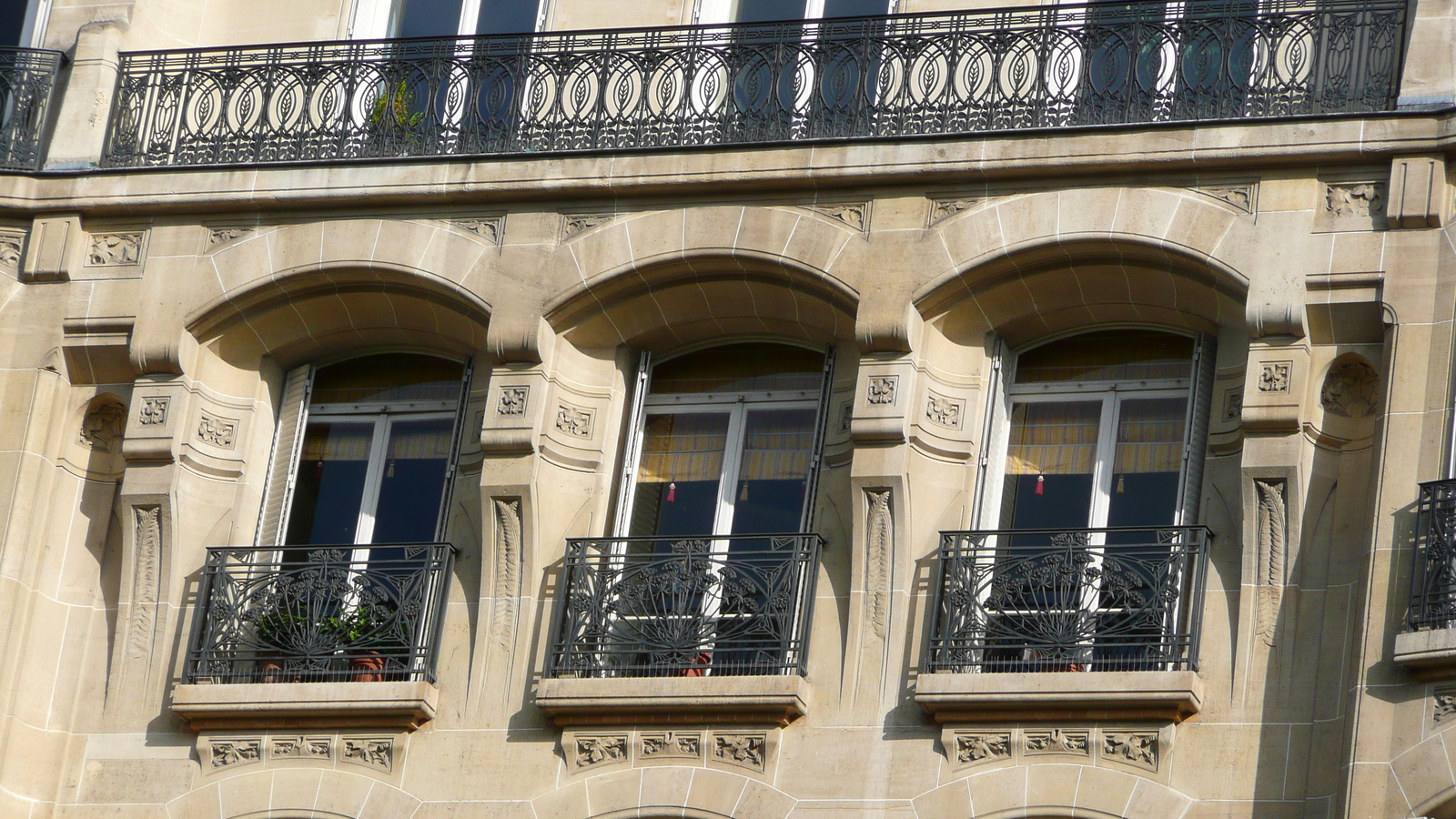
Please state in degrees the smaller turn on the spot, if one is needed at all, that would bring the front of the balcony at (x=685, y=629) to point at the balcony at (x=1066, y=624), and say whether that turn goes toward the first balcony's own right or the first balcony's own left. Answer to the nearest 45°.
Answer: approximately 90° to the first balcony's own left

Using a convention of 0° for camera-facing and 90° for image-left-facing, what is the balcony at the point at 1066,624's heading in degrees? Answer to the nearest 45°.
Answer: approximately 0°

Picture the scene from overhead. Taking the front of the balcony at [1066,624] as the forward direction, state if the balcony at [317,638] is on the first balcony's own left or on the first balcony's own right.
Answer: on the first balcony's own right

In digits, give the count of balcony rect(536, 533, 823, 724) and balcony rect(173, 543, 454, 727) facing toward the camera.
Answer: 2

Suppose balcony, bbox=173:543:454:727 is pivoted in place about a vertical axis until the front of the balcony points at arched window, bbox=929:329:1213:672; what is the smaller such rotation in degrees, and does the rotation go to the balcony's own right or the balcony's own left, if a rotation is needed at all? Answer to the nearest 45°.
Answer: approximately 90° to the balcony's own left

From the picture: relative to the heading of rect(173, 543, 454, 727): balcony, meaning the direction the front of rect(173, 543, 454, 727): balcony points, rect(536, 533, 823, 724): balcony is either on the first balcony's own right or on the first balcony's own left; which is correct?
on the first balcony's own left

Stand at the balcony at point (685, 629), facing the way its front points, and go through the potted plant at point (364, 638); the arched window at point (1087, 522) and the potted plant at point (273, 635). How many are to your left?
1

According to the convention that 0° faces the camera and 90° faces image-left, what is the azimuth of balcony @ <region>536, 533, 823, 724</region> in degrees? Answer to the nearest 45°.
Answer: approximately 0°
